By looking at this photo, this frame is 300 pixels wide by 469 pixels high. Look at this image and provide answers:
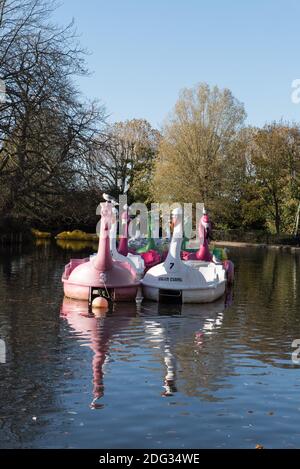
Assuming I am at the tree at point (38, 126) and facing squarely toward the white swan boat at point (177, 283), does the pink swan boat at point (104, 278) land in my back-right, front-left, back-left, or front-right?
front-right

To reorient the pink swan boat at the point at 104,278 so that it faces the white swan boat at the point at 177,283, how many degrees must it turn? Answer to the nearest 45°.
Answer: approximately 90° to its left

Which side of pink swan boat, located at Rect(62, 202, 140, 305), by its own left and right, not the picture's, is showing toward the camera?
front

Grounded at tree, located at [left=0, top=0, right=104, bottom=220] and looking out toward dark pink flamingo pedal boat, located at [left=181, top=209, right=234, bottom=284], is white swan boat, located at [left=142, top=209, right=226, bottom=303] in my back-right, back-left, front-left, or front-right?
front-right

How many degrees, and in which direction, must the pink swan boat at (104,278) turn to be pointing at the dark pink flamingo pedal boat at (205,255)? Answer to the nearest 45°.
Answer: approximately 135° to its left

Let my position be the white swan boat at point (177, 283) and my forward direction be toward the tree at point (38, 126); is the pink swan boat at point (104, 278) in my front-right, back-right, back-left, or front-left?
front-left
